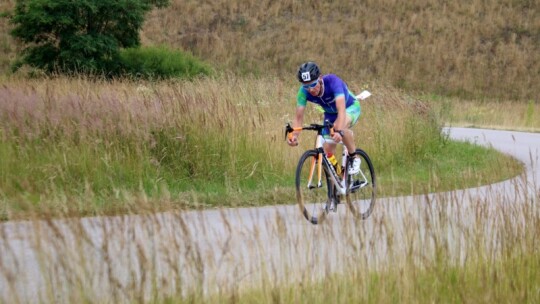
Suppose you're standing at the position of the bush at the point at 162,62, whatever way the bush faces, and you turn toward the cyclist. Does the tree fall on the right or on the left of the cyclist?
right

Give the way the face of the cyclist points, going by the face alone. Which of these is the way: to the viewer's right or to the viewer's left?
to the viewer's left

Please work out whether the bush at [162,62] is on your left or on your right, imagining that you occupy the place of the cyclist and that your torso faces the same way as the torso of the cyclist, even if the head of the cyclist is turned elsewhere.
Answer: on your right

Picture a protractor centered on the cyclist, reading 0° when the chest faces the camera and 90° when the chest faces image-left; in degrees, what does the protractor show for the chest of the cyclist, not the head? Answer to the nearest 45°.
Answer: approximately 45°

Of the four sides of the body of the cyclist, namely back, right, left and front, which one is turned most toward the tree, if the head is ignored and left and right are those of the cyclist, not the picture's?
right
